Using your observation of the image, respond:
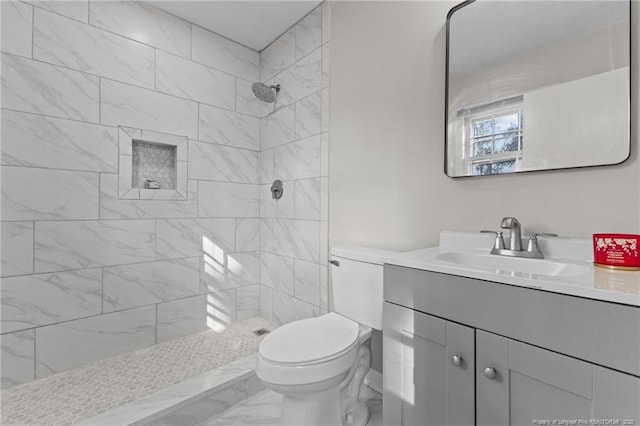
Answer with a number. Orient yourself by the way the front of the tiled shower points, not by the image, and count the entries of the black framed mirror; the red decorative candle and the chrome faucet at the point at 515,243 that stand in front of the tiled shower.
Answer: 3

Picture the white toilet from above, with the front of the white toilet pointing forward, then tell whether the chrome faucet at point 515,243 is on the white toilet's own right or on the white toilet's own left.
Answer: on the white toilet's own left

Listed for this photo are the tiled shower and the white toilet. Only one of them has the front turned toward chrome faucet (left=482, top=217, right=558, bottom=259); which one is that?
the tiled shower

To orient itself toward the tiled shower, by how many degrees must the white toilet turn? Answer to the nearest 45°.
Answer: approximately 90° to its right

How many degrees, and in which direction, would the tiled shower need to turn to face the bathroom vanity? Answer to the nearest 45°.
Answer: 0° — it already faces it

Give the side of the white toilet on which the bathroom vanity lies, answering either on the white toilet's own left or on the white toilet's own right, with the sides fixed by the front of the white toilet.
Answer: on the white toilet's own left
